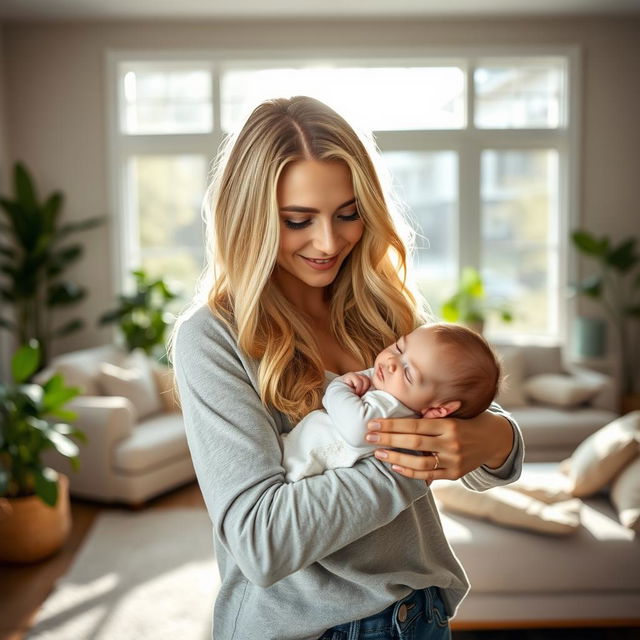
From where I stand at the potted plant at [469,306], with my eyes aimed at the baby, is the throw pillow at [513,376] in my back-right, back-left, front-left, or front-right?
front-left

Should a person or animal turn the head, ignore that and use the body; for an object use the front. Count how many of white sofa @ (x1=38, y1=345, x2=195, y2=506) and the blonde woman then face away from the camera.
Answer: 0

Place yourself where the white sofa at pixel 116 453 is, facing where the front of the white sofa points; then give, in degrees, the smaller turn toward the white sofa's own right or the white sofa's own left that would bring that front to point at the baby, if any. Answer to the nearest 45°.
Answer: approximately 45° to the white sofa's own right

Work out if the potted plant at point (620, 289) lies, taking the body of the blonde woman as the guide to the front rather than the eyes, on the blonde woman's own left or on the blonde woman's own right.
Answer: on the blonde woman's own left

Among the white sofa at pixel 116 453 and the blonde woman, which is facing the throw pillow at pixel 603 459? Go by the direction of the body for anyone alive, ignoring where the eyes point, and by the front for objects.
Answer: the white sofa

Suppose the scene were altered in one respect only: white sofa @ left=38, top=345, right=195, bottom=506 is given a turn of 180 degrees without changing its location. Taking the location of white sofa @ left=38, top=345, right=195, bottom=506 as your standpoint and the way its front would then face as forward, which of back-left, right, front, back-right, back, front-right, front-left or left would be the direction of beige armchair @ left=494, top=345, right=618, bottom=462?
back-right

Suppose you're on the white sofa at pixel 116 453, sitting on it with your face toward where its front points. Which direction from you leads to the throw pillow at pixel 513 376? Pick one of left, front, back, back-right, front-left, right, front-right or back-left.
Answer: front-left

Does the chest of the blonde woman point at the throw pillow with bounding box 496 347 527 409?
no

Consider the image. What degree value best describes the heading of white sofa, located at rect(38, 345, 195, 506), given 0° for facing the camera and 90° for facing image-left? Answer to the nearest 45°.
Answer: approximately 315°

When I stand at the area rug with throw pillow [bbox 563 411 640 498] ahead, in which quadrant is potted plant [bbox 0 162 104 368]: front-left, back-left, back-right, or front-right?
back-left

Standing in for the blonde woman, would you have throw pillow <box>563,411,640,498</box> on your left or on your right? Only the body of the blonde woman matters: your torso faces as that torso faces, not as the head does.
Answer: on your left

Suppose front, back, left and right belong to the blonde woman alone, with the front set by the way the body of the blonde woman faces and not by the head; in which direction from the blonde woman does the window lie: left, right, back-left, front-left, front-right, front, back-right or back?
back-left

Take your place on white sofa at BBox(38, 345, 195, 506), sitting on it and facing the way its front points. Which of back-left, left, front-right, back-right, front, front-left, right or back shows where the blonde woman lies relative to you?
front-right

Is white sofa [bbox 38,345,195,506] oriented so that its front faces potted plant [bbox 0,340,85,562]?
no

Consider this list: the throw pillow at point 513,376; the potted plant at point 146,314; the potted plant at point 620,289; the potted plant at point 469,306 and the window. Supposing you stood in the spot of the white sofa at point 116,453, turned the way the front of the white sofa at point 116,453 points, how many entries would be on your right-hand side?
0

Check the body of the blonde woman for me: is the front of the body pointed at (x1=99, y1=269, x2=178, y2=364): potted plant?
no
